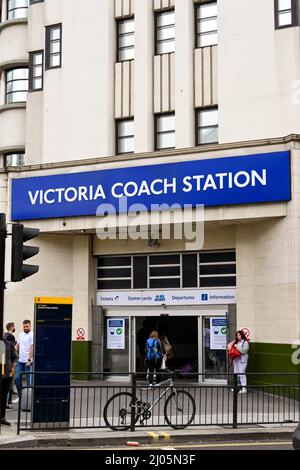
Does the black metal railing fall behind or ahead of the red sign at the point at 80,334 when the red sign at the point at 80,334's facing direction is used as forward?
ahead

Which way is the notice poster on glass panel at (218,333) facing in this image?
toward the camera

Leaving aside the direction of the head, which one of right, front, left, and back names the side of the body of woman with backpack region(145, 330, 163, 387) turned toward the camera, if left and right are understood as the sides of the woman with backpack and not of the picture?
back

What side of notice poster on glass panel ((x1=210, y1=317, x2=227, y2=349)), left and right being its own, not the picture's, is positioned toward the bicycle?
front

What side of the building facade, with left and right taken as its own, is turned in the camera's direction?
front

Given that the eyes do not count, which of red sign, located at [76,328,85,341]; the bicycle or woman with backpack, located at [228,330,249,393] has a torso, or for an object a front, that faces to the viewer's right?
the bicycle

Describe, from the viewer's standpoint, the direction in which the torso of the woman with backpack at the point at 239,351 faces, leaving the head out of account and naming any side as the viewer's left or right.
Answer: facing the viewer and to the left of the viewer

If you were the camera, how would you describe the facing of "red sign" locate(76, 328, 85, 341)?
facing the viewer

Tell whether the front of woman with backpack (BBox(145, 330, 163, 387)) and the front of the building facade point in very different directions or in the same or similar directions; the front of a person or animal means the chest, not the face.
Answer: very different directions

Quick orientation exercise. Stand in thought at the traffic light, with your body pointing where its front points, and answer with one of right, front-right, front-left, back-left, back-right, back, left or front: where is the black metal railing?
front-left

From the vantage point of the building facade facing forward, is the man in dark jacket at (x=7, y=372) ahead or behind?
ahead

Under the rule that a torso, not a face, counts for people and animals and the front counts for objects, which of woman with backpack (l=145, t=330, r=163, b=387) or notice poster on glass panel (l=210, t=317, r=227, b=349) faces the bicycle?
the notice poster on glass panel

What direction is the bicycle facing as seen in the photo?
to the viewer's right
